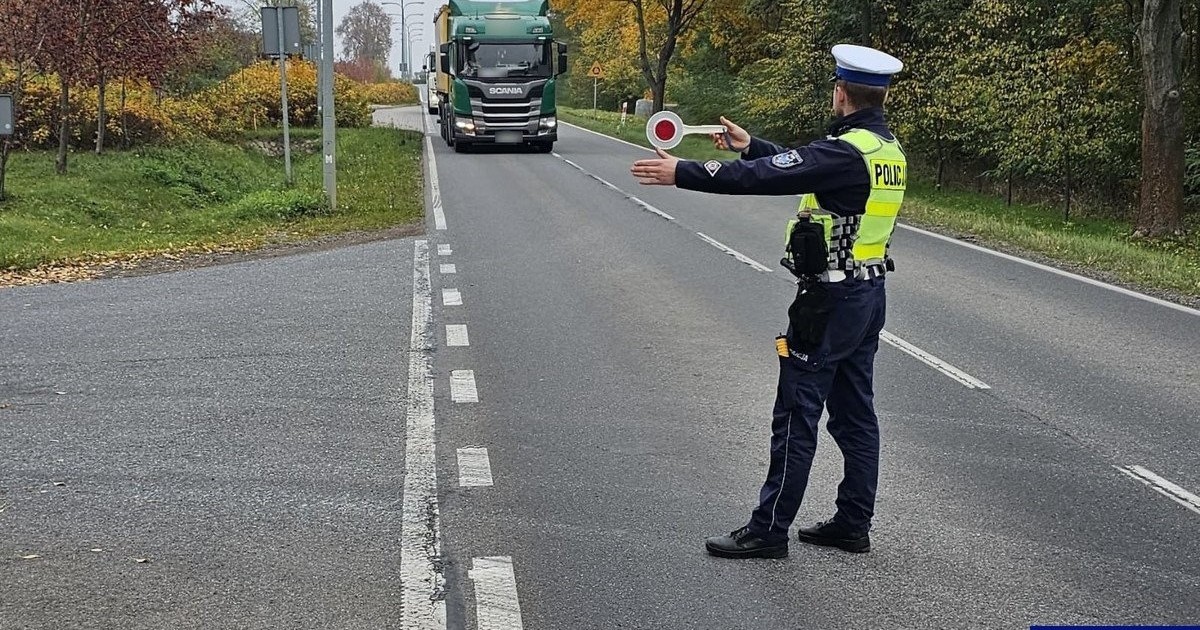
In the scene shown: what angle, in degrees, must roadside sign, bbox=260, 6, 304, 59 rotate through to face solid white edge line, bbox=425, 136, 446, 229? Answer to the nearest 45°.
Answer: approximately 90° to its right

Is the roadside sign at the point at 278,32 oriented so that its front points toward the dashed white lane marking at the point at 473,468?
no

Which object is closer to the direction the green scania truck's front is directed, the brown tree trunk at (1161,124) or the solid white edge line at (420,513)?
the solid white edge line

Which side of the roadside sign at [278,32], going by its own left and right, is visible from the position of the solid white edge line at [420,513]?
back

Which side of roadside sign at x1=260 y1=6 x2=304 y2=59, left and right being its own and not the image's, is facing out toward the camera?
back

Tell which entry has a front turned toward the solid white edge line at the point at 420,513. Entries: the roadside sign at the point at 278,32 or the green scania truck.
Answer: the green scania truck

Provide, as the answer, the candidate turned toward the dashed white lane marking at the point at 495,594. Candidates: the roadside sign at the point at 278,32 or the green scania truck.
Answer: the green scania truck

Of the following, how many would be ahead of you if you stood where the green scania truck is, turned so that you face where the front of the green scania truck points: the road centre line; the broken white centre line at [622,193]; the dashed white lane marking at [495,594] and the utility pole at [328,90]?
4

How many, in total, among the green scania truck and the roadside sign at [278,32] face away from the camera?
1

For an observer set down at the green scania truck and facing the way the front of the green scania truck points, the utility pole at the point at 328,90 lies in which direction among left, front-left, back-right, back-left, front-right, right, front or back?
front

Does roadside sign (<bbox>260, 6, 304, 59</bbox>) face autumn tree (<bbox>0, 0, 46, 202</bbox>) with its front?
no

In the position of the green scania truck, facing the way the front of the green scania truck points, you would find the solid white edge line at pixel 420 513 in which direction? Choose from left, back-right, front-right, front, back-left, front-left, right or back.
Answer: front

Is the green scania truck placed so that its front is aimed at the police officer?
yes

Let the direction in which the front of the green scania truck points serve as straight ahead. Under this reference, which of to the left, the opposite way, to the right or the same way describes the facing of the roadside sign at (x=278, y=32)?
the opposite way

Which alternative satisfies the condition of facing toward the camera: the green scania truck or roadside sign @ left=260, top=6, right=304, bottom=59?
the green scania truck

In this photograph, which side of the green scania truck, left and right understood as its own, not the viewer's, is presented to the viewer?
front

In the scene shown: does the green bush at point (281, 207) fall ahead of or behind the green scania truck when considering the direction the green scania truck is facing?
ahead

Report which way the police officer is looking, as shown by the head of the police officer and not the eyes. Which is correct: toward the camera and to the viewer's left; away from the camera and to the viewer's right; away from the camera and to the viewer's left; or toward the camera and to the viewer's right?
away from the camera and to the viewer's left

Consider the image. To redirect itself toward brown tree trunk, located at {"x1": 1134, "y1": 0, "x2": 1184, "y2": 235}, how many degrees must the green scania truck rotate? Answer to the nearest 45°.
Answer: approximately 45° to its left
